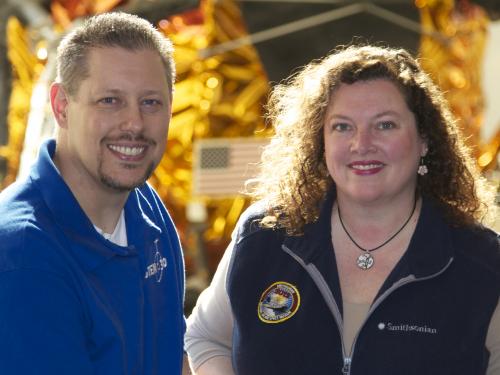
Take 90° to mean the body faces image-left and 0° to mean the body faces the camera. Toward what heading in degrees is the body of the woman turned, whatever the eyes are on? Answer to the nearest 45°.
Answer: approximately 0°

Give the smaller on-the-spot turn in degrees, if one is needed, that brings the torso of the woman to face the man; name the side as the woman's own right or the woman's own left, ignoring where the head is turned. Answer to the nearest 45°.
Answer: approximately 45° to the woman's own right

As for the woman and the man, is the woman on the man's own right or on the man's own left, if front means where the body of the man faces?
on the man's own left

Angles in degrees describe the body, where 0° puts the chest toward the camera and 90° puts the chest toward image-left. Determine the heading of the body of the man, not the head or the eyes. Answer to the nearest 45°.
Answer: approximately 315°
